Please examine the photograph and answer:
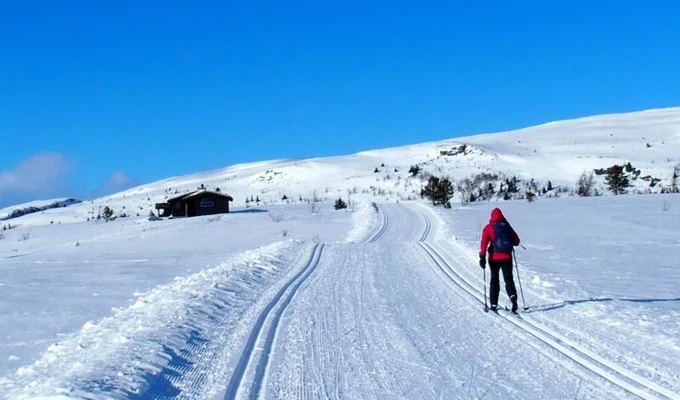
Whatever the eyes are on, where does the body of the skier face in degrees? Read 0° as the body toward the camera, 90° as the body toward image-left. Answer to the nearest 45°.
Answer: approximately 135°
